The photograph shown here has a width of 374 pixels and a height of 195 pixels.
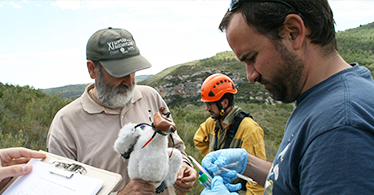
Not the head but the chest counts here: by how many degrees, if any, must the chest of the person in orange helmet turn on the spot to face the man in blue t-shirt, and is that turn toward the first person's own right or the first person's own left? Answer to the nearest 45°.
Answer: approximately 45° to the first person's own left

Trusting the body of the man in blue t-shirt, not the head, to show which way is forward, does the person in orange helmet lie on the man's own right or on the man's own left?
on the man's own right

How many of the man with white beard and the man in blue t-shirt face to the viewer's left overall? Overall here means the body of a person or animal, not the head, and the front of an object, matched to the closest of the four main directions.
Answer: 1

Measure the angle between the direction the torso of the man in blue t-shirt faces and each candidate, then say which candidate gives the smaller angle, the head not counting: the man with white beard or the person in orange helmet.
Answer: the man with white beard

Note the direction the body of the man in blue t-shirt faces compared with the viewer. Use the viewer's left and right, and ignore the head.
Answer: facing to the left of the viewer

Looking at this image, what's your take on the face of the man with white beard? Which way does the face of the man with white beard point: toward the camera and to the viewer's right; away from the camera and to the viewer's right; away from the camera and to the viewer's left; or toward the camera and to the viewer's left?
toward the camera and to the viewer's right

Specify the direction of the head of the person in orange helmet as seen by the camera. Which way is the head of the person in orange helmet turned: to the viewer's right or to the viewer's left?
to the viewer's left

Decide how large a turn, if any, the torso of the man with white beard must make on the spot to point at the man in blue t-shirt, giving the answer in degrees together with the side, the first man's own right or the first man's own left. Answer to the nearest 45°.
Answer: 0° — they already face them
